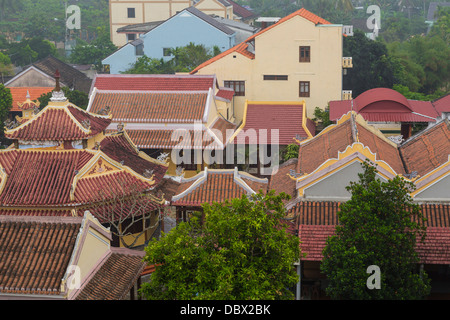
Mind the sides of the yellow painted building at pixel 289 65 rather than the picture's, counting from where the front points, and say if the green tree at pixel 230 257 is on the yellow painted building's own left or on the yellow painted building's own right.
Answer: on the yellow painted building's own right
